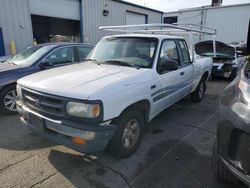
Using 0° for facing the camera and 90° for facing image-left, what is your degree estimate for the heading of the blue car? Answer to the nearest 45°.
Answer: approximately 45°

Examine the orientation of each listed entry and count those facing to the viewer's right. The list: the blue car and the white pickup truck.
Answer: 0

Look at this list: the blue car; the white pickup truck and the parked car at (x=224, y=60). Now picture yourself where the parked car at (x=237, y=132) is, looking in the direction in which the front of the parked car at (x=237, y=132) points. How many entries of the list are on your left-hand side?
0

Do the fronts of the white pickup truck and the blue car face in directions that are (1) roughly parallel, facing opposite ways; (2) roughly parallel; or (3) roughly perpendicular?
roughly parallel

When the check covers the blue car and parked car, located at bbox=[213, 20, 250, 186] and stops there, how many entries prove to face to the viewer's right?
0

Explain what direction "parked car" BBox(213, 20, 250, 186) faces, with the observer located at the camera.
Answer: facing the viewer and to the left of the viewer

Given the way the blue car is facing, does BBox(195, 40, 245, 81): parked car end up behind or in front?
behind

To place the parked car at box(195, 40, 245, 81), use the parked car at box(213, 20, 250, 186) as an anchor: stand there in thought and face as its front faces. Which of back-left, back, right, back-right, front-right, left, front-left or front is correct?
back-right

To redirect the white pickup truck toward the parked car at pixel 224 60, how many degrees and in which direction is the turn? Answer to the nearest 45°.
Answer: approximately 180°

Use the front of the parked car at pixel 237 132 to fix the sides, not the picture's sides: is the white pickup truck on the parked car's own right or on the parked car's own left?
on the parked car's own right

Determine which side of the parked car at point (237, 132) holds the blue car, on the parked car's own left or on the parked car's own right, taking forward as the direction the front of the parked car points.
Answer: on the parked car's own right

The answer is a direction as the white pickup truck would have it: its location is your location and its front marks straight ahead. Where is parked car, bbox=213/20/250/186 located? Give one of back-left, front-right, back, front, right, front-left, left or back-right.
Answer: left

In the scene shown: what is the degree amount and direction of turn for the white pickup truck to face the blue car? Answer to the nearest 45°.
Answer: approximately 90° to its right

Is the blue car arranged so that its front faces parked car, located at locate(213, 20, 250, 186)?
no

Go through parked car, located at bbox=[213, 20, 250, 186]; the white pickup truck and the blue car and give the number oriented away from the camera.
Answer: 0
